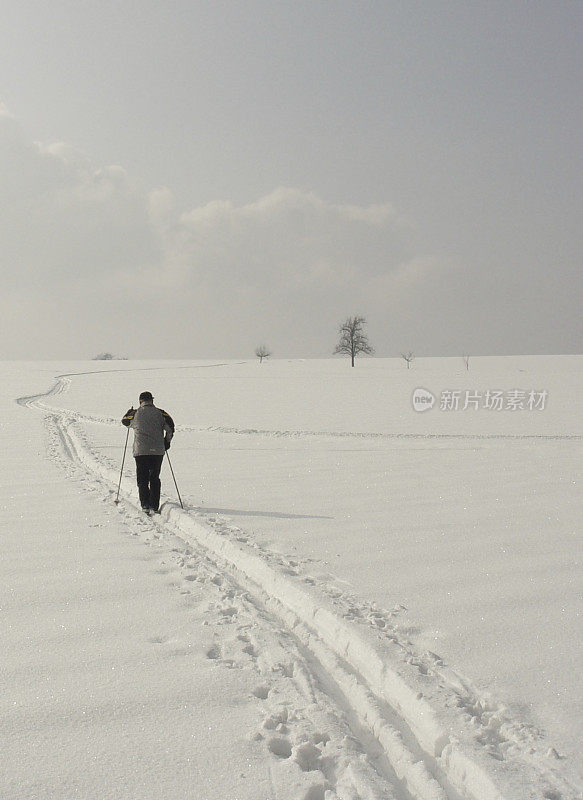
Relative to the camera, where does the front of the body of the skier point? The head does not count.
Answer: away from the camera
